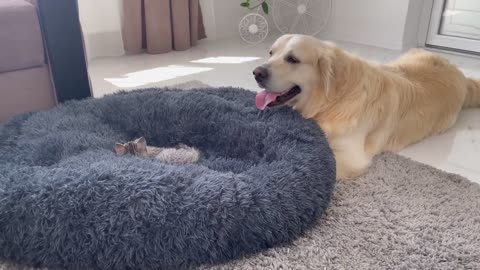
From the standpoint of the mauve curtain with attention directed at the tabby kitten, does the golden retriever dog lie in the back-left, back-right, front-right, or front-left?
front-left

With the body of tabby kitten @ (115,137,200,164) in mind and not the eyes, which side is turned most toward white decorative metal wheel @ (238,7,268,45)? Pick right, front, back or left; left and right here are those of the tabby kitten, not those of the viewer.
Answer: right

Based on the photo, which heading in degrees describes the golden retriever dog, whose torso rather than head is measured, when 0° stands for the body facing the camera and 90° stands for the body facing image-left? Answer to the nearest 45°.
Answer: approximately 45°

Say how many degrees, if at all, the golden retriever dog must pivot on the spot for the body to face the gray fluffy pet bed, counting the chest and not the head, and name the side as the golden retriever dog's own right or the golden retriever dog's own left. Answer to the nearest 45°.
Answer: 0° — it already faces it

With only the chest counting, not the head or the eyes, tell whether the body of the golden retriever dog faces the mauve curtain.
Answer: no

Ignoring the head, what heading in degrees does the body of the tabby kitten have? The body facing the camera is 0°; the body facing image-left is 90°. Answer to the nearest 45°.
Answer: approximately 90°

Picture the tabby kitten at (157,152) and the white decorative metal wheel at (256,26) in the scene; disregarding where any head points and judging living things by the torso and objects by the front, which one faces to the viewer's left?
the tabby kitten

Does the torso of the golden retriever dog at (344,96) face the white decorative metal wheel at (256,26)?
no

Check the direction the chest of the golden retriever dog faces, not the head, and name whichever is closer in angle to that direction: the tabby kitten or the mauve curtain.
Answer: the tabby kitten

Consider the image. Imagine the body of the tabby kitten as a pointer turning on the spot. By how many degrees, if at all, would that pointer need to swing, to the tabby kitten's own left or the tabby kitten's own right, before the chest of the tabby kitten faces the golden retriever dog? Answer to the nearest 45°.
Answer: approximately 180°

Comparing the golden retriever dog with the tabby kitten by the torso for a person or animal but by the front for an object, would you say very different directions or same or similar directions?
same or similar directions

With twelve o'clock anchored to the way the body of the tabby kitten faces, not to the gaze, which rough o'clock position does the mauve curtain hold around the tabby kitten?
The mauve curtain is roughly at 3 o'clock from the tabby kitten.
